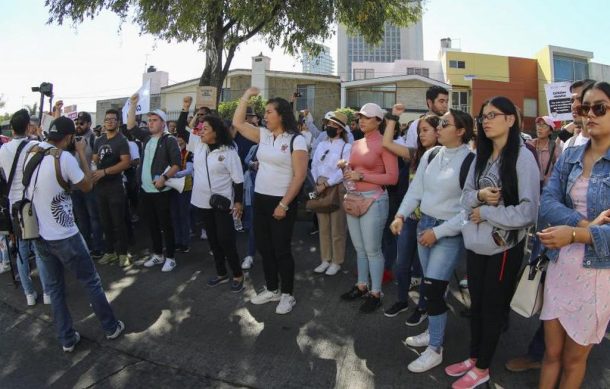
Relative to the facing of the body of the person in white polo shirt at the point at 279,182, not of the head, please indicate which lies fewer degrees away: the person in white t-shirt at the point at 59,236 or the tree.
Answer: the person in white t-shirt
